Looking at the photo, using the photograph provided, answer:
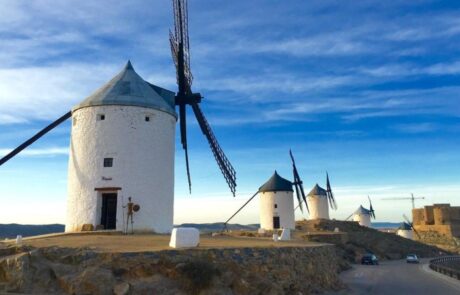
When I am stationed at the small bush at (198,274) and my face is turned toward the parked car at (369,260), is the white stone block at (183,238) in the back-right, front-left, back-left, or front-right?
front-left

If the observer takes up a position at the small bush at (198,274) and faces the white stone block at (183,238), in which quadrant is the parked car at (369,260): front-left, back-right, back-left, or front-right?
front-right
